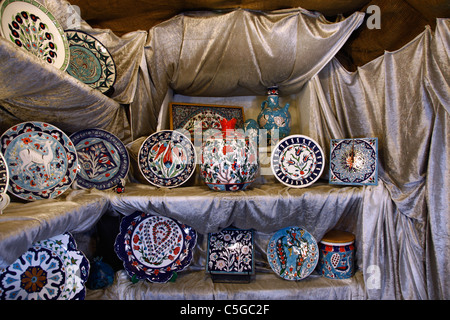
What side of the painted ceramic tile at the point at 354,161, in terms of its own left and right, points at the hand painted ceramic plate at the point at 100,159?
right

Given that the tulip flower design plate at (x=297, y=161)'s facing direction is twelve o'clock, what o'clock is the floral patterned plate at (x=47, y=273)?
The floral patterned plate is roughly at 2 o'clock from the tulip flower design plate.

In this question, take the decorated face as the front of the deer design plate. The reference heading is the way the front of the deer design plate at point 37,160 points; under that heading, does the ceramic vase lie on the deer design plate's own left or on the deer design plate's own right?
on the deer design plate's own left

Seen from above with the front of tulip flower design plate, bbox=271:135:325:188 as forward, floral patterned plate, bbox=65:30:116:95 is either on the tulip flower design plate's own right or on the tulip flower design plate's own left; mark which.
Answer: on the tulip flower design plate's own right

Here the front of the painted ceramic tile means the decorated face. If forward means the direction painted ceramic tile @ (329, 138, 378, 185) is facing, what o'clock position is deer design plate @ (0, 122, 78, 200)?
The deer design plate is roughly at 2 o'clock from the painted ceramic tile.

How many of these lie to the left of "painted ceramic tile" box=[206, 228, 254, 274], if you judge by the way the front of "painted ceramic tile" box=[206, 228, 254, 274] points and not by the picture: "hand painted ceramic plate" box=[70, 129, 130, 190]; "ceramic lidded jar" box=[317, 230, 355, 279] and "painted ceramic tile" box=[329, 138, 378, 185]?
2

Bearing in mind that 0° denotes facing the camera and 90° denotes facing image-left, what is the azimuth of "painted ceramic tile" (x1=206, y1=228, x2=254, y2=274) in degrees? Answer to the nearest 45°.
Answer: approximately 0°

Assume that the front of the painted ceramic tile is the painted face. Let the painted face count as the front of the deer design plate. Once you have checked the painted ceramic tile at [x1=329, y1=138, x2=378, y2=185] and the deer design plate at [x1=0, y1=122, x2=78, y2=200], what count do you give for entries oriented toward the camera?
2
